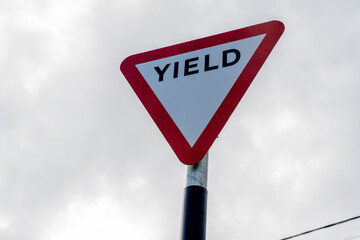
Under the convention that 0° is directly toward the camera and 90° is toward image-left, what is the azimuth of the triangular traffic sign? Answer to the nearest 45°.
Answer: approximately 45°
